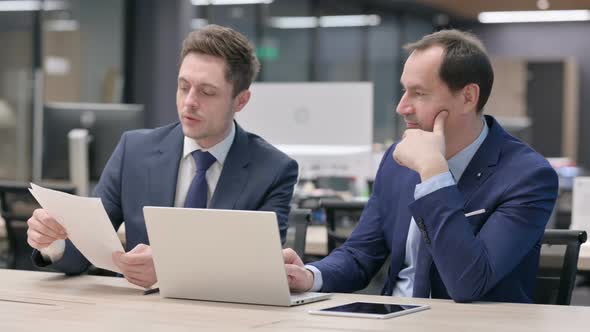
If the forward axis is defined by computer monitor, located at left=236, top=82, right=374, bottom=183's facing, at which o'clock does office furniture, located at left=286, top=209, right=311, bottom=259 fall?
The office furniture is roughly at 6 o'clock from the computer monitor.

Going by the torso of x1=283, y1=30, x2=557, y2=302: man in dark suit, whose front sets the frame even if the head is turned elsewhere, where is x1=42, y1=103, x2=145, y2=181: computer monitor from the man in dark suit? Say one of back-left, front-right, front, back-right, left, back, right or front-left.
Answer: right

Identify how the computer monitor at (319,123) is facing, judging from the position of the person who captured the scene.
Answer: facing away from the viewer

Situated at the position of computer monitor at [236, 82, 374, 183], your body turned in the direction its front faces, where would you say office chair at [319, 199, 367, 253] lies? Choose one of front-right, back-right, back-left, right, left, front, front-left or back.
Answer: back

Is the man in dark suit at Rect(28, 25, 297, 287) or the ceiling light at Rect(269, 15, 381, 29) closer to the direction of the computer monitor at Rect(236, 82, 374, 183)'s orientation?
the ceiling light

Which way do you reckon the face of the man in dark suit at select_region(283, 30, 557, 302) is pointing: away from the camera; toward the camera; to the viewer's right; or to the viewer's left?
to the viewer's left

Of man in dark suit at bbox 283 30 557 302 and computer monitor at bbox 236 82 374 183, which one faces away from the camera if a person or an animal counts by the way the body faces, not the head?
the computer monitor
